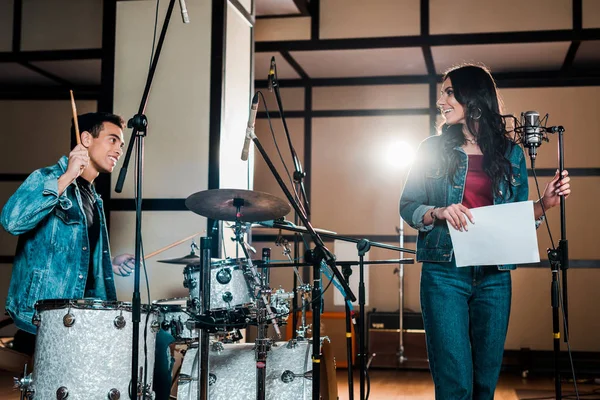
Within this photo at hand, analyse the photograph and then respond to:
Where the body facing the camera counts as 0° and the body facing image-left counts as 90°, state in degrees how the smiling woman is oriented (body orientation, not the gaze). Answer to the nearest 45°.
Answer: approximately 0°

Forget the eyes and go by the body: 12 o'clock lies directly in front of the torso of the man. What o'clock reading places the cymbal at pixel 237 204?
The cymbal is roughly at 11 o'clock from the man.

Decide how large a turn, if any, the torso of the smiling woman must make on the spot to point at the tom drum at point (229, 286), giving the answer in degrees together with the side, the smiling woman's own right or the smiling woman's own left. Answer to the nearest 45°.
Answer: approximately 135° to the smiling woman's own right

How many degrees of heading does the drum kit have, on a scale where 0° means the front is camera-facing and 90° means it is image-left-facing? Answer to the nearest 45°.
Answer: approximately 270°

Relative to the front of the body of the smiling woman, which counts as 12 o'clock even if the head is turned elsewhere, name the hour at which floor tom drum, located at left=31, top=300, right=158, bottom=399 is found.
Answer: The floor tom drum is roughly at 3 o'clock from the smiling woman.

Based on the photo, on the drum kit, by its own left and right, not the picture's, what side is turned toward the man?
back

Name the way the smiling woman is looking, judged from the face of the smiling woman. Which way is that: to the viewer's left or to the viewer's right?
to the viewer's left

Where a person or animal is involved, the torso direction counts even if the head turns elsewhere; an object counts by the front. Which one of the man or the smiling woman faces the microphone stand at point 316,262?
the man

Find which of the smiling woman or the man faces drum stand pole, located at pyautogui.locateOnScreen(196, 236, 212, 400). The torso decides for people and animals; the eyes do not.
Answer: the man

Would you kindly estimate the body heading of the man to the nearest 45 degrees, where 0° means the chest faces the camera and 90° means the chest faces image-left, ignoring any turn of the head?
approximately 315°

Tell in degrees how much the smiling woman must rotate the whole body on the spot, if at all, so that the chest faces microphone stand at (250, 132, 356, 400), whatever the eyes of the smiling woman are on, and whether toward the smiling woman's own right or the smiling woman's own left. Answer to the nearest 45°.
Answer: approximately 90° to the smiling woman's own right

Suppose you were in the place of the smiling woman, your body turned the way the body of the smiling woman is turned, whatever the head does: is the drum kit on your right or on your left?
on your right
